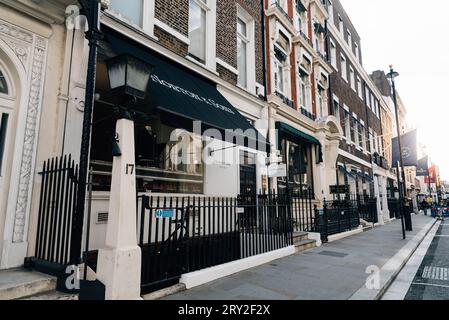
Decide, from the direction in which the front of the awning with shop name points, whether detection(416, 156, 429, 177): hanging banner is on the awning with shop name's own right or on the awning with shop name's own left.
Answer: on the awning with shop name's own left

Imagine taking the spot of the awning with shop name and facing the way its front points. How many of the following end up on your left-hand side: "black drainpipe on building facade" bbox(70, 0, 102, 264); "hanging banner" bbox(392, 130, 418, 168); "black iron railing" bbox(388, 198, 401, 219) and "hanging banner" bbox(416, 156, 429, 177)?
3

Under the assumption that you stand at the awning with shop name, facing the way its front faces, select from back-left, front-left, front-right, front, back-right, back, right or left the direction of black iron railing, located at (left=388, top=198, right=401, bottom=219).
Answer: left

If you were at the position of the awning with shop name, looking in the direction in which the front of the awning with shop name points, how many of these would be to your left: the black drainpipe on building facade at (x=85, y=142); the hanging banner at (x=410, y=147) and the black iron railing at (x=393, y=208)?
2

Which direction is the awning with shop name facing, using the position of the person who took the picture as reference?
facing the viewer and to the right of the viewer

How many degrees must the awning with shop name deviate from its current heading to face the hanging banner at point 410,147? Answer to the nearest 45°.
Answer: approximately 90° to its left

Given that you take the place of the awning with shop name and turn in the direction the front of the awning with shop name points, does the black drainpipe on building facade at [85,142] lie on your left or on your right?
on your right
